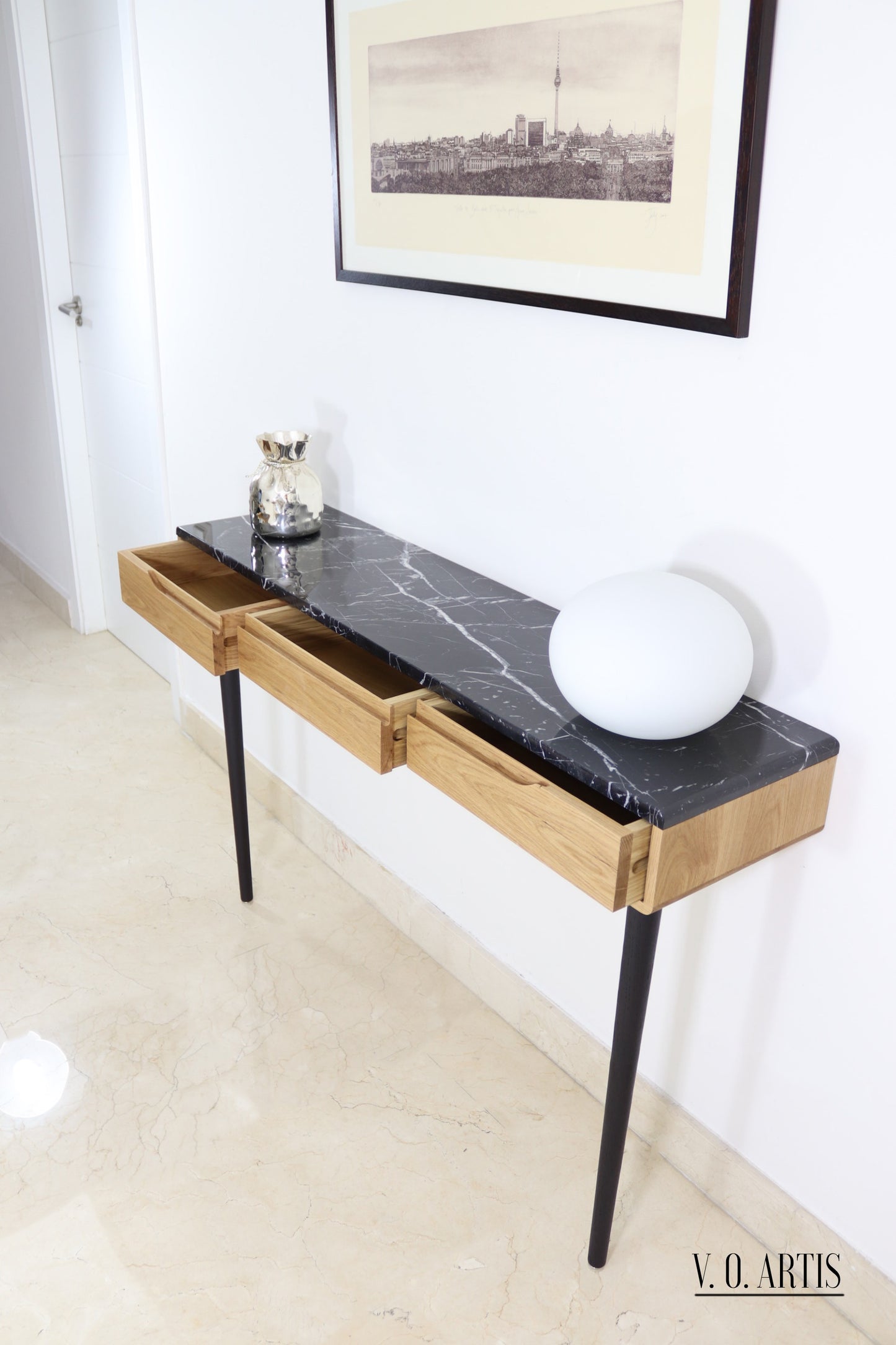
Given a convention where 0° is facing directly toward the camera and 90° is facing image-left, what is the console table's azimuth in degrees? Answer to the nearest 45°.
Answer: approximately 45°

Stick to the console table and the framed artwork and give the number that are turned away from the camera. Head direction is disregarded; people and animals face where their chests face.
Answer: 0

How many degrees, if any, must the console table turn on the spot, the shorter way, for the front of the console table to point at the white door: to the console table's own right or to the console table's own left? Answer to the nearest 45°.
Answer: approximately 90° to the console table's own right

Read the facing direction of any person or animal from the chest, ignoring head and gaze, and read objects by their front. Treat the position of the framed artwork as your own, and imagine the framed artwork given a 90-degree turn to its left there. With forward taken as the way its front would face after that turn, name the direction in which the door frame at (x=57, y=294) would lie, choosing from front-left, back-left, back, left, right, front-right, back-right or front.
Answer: back

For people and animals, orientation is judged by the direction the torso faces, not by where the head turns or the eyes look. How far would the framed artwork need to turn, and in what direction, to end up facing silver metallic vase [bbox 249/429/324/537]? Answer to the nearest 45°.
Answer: approximately 90° to its right

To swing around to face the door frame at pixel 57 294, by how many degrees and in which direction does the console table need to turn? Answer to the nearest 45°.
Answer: approximately 90° to its right
